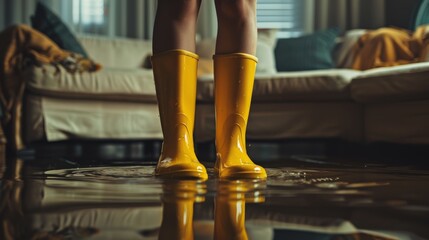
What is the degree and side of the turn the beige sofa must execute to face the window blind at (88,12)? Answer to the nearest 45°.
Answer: approximately 135° to its right

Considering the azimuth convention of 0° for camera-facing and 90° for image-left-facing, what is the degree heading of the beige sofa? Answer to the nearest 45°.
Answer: approximately 0°

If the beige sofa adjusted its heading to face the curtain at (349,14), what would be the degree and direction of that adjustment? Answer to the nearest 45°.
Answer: approximately 135° to its left

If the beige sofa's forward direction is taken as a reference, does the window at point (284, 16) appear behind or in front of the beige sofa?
behind
